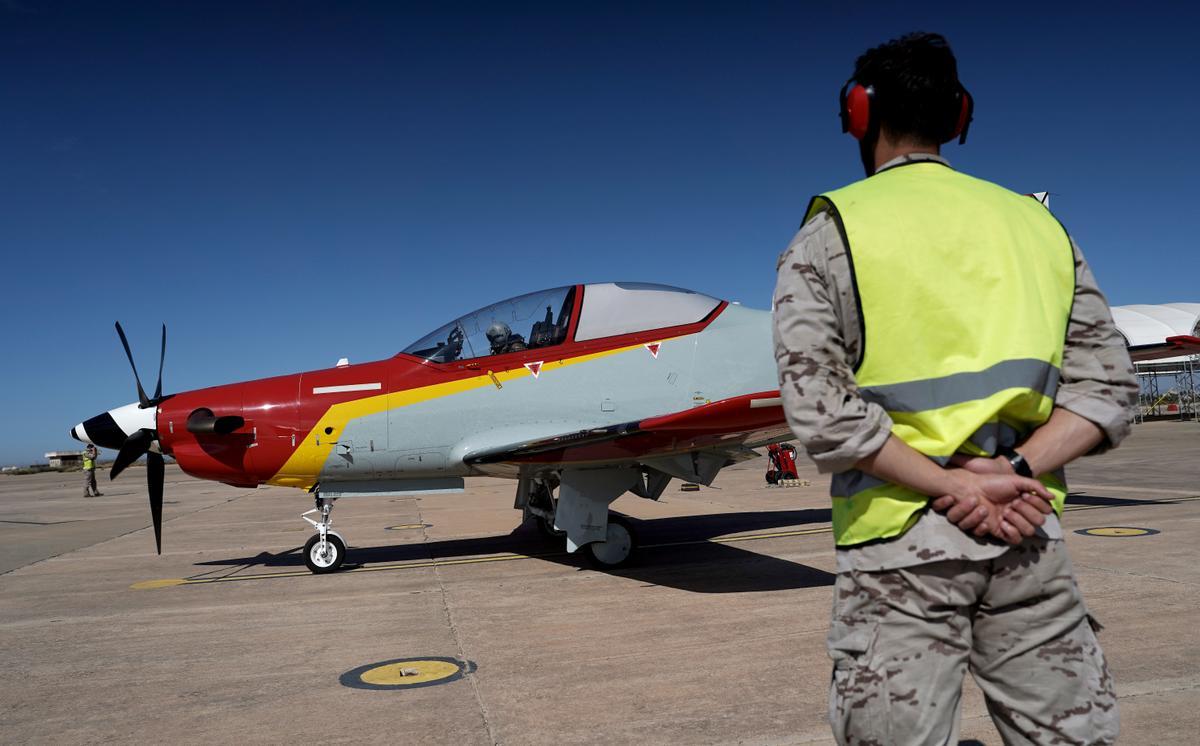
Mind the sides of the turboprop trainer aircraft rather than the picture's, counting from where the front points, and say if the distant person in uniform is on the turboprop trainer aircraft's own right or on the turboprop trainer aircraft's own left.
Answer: on the turboprop trainer aircraft's own right

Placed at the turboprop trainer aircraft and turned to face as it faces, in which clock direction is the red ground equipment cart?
The red ground equipment cart is roughly at 4 o'clock from the turboprop trainer aircraft.

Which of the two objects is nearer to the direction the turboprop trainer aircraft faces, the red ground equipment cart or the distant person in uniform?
the distant person in uniform

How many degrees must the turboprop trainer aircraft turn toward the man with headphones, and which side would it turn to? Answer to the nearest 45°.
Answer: approximately 90° to its left

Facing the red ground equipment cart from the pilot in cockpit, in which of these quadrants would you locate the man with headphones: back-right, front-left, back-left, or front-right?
back-right

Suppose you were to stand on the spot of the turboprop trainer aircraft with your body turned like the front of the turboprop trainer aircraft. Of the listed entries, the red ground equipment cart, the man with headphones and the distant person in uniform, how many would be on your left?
1

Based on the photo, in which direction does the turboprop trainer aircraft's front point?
to the viewer's left

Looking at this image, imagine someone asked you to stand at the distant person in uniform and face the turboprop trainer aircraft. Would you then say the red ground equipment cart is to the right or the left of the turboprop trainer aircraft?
left
